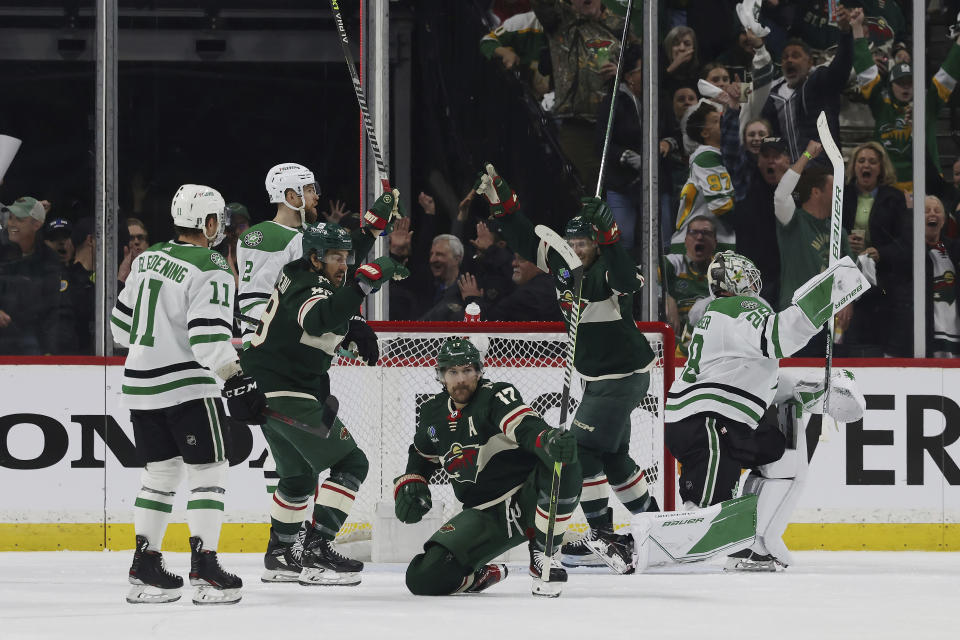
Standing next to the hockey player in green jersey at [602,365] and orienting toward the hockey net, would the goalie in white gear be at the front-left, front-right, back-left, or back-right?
back-right

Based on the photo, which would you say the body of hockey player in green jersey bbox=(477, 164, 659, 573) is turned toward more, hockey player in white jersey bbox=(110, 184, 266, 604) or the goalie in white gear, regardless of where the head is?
the hockey player in white jersey

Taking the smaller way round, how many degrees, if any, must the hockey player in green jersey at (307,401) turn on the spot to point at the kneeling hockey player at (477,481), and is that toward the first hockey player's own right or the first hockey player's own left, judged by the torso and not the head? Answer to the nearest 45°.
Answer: approximately 45° to the first hockey player's own right

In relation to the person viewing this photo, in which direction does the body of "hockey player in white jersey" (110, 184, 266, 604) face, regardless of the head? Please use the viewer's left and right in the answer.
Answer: facing away from the viewer and to the right of the viewer

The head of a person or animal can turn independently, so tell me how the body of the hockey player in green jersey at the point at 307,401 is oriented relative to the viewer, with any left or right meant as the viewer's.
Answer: facing to the right of the viewer

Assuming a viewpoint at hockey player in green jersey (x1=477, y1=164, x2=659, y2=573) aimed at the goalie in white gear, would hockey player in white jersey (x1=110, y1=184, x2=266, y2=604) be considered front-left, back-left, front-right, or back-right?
back-right
